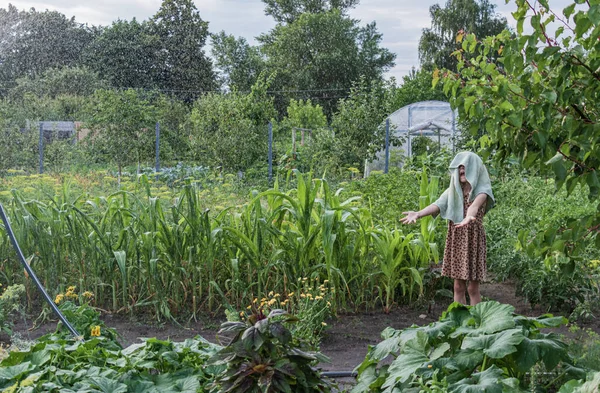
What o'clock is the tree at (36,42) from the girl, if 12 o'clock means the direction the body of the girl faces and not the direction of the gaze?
The tree is roughly at 3 o'clock from the girl.

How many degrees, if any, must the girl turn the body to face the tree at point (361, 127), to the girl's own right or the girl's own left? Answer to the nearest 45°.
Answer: approximately 135° to the girl's own right

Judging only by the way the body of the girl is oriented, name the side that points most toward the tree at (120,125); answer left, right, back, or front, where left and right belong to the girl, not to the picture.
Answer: right

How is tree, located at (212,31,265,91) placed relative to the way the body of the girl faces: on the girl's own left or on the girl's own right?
on the girl's own right

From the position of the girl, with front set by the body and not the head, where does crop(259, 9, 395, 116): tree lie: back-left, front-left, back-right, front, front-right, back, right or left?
back-right

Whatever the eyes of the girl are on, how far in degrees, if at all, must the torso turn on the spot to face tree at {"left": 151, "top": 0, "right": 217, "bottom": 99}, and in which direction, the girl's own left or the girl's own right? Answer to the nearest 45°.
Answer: approximately 90° to the girl's own right

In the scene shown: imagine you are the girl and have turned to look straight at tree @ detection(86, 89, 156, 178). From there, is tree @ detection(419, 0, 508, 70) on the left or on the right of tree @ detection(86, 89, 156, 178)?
right

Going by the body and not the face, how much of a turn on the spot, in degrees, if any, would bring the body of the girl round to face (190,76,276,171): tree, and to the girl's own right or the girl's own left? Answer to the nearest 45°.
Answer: approximately 90° to the girl's own right

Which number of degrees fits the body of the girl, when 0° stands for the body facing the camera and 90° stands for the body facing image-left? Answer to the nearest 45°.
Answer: approximately 45°

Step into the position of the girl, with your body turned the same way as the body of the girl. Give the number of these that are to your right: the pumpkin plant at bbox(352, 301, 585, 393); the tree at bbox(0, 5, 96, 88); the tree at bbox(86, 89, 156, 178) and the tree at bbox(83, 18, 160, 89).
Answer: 3

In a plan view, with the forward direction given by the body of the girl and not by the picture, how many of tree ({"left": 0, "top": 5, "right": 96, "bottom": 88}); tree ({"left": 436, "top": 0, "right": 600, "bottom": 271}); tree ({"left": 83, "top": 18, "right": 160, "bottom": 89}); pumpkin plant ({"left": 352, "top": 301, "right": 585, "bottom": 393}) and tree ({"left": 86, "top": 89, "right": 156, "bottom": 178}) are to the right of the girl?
3
